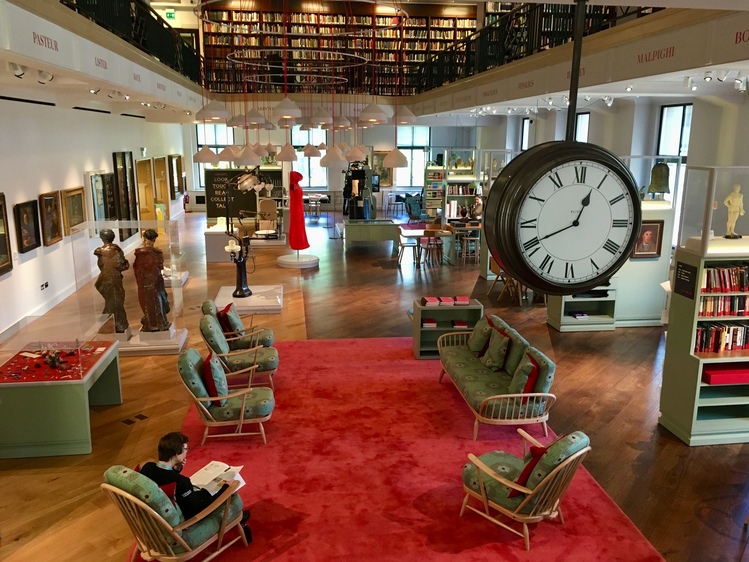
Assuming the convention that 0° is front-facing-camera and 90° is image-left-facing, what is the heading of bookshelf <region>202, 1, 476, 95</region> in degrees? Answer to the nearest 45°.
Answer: approximately 0°

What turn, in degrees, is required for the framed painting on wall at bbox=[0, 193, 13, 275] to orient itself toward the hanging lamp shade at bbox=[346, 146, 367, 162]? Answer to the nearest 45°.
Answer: approximately 45° to its left

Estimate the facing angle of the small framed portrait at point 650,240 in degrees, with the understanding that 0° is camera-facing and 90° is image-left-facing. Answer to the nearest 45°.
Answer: approximately 45°

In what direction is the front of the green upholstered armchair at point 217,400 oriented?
to the viewer's right

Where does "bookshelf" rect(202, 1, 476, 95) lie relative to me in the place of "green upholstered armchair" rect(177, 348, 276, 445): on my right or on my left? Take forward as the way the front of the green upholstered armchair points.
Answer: on my left

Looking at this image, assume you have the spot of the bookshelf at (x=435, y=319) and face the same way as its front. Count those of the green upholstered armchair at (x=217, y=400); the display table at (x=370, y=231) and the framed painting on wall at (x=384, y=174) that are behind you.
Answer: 2

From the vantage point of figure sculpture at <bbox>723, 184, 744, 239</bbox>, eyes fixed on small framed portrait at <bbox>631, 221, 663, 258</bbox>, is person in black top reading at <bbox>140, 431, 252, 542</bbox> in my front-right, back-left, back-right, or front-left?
back-left

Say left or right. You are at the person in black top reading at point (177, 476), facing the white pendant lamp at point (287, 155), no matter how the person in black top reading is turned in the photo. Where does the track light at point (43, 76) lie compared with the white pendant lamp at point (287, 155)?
left

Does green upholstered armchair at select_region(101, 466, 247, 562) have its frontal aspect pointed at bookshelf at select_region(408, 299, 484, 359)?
yes

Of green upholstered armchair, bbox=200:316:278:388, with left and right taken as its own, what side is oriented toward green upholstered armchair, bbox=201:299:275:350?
left

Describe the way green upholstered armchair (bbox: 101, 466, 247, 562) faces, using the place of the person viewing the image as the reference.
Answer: facing away from the viewer and to the right of the viewer
